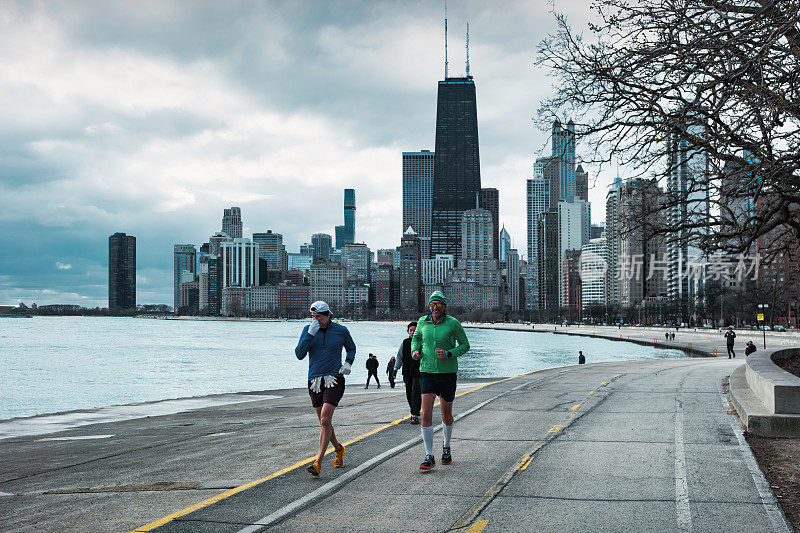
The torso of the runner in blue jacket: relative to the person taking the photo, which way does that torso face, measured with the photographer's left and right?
facing the viewer and to the left of the viewer

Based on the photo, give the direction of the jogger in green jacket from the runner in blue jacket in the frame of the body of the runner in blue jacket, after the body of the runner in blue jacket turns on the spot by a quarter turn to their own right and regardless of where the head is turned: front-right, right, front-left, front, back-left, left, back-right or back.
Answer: back-right
